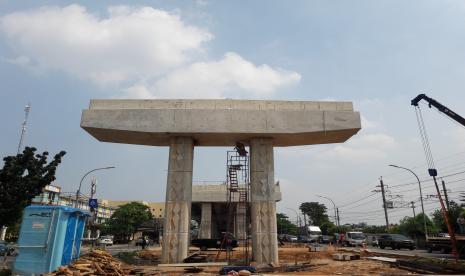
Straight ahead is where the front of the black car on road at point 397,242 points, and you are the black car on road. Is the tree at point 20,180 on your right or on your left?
on your right

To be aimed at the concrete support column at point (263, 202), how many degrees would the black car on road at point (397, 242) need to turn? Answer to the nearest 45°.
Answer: approximately 45° to its right

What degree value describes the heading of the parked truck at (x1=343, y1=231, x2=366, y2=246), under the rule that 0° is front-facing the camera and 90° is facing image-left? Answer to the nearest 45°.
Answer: approximately 315°

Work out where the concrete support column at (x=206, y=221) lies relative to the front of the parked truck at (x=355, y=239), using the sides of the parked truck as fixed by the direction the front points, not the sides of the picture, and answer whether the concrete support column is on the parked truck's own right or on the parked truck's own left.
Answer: on the parked truck's own right

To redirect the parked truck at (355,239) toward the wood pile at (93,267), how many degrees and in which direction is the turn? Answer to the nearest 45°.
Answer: approximately 45° to its right

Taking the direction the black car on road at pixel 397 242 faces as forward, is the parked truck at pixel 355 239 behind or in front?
behind

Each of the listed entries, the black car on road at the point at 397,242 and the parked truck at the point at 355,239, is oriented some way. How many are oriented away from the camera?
0

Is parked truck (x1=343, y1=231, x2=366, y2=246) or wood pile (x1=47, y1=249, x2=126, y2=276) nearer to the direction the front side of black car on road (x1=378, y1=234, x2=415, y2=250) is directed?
the wood pile

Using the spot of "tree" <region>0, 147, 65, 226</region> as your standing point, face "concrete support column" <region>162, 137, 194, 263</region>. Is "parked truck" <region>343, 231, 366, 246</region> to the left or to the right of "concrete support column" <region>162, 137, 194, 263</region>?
left
